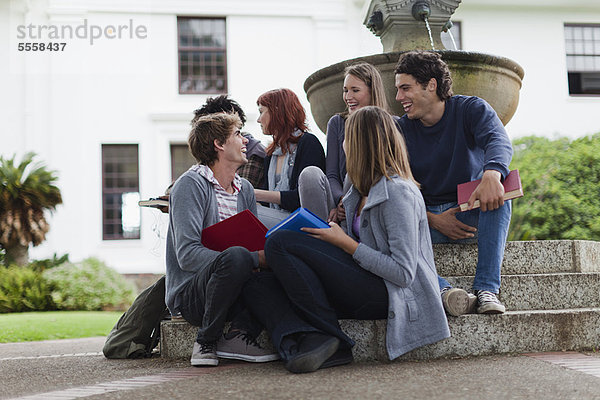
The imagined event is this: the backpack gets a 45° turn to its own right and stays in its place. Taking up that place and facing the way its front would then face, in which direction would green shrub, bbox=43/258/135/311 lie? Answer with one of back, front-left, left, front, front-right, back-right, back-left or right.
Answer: front-right

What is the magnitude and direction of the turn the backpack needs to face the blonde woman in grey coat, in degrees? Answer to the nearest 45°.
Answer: approximately 135° to its left

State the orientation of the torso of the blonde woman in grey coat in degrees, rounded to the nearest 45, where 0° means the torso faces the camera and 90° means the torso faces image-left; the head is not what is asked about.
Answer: approximately 90°

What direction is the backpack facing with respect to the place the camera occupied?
facing to the left of the viewer

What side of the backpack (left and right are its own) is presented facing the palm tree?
right

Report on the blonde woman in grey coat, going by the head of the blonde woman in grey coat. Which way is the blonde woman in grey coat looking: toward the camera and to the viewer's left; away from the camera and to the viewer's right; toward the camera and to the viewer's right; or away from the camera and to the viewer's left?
away from the camera and to the viewer's left

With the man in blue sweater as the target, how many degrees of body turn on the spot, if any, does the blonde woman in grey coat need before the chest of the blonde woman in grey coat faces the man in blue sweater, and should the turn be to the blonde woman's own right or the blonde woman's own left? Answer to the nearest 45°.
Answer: approximately 135° to the blonde woman's own right

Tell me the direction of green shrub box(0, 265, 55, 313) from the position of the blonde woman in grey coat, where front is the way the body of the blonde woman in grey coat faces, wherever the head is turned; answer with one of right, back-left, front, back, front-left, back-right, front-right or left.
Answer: front-right

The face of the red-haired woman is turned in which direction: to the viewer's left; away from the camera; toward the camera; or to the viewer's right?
to the viewer's left

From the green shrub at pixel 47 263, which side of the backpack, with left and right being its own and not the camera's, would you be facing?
right

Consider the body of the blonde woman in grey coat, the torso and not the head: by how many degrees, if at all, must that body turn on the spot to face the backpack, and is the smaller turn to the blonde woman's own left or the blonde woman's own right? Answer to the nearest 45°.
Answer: approximately 45° to the blonde woman's own right

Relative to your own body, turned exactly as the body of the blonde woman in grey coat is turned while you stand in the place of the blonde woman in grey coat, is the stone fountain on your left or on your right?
on your right

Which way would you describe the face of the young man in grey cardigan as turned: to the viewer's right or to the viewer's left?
to the viewer's right
